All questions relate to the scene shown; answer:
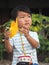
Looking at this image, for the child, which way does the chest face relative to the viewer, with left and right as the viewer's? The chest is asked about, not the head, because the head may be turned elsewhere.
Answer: facing the viewer

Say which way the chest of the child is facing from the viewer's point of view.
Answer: toward the camera
